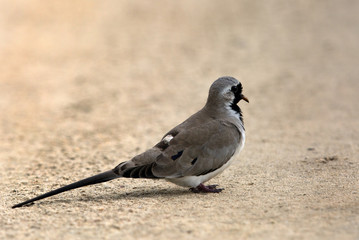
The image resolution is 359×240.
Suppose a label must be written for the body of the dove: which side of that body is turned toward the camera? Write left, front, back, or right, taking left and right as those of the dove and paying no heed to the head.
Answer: right
